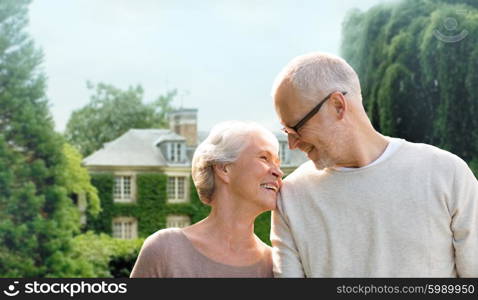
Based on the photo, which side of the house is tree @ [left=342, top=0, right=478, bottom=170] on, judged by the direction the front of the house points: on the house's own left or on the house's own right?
on the house's own left

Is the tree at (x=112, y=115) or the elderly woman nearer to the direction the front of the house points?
the elderly woman

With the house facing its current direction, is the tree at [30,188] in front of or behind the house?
in front

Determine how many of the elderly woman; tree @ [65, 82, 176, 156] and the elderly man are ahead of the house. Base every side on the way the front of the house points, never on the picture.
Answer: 2

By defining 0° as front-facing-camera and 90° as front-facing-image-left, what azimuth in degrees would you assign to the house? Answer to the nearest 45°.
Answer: approximately 0°

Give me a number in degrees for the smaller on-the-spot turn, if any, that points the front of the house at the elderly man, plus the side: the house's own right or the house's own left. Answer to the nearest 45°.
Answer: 0° — it already faces them

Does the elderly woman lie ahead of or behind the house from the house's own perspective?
ahead

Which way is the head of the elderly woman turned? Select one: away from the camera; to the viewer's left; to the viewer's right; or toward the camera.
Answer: to the viewer's right
